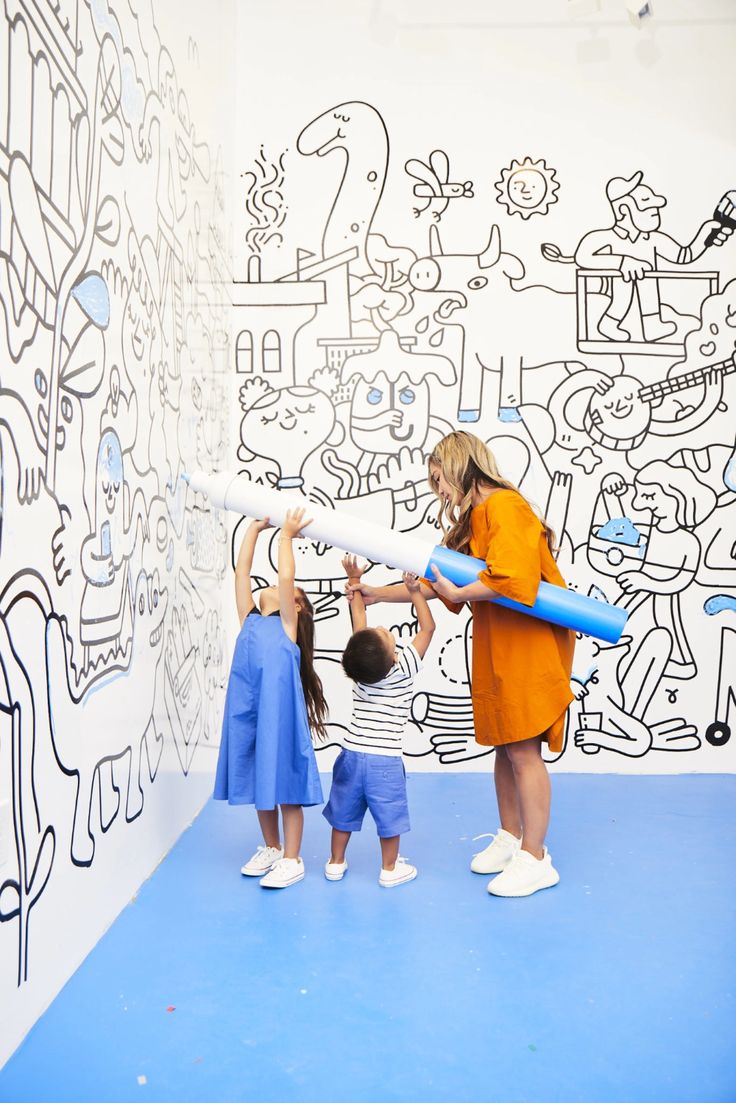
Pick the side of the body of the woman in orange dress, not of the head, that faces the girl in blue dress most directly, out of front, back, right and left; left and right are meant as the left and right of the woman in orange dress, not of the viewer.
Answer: front

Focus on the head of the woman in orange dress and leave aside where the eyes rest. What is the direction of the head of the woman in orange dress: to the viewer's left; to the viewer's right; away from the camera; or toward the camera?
to the viewer's left

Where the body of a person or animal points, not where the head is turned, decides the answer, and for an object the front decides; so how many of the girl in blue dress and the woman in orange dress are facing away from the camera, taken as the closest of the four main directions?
0

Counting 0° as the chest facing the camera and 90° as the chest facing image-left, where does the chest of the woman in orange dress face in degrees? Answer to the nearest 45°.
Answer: approximately 90°
